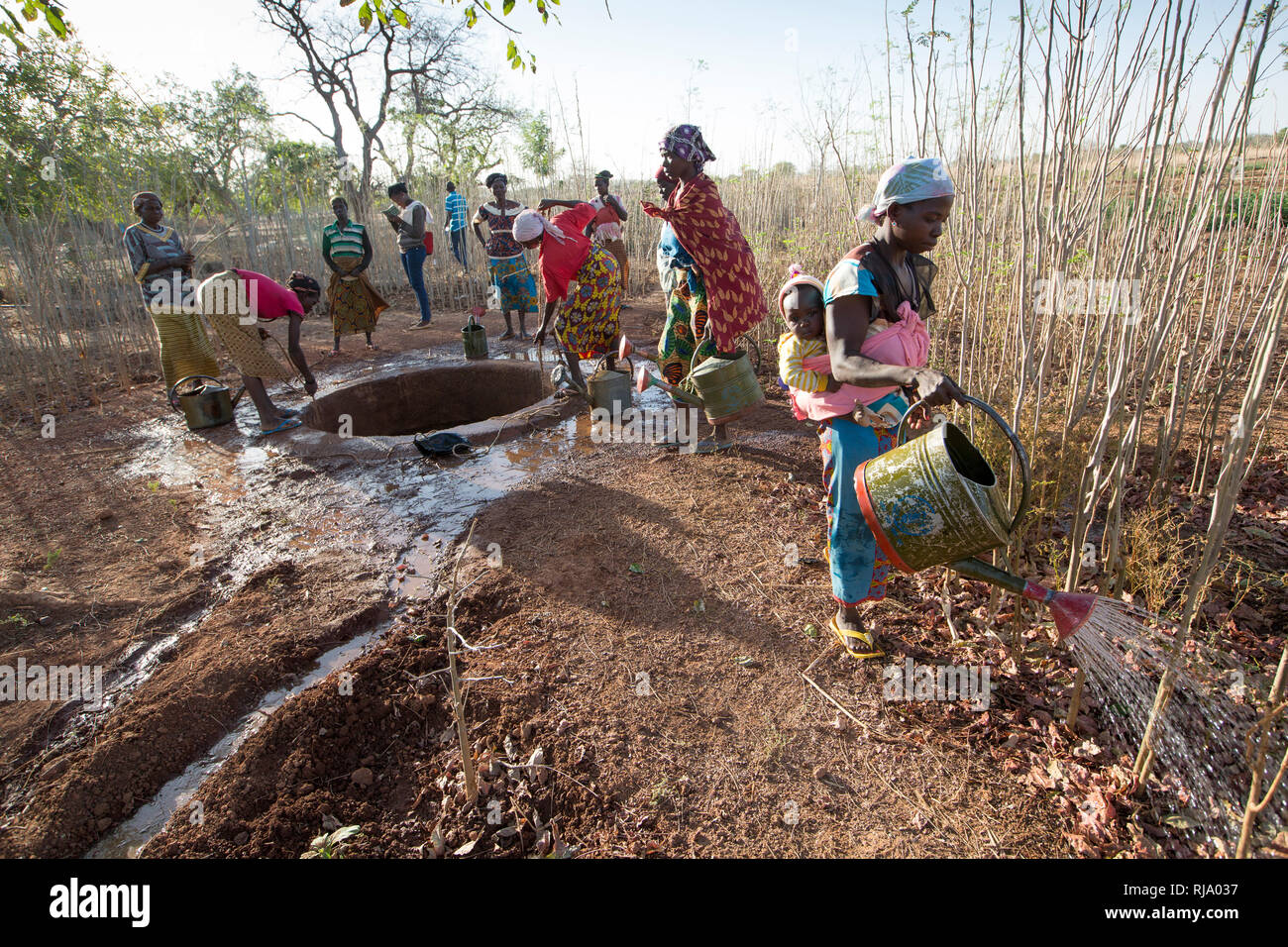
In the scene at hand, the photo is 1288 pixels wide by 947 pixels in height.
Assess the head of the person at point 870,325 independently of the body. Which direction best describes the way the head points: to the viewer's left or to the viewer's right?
to the viewer's right

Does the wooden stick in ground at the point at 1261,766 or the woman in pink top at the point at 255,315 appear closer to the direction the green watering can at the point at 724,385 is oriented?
the woman in pink top

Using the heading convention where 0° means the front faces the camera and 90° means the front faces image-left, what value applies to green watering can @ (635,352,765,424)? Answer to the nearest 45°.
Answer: approximately 90°

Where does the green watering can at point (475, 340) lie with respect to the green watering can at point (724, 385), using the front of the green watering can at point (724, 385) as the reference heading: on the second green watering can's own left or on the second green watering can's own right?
on the second green watering can's own right

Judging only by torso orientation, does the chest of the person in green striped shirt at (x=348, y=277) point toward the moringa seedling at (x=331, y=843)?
yes

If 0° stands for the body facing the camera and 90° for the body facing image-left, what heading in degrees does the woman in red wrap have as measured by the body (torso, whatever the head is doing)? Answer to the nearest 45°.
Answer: approximately 90°

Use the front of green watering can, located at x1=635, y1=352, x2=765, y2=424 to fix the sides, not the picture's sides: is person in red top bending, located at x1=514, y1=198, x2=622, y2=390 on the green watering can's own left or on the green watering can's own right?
on the green watering can's own right

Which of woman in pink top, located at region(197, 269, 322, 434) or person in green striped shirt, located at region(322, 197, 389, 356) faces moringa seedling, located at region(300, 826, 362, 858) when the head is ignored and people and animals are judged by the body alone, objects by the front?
the person in green striped shirt
